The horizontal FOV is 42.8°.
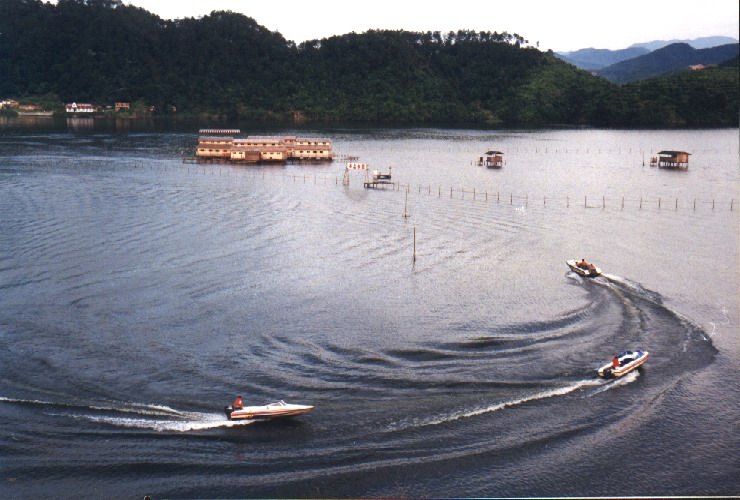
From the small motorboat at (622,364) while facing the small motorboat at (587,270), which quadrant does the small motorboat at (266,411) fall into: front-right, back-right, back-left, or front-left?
back-left

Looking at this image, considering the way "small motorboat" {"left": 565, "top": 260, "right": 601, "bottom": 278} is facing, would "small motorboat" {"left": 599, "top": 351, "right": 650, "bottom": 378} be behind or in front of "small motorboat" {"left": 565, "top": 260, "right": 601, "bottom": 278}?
behind

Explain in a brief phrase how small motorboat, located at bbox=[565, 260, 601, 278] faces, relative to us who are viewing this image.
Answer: facing away from the viewer and to the left of the viewer

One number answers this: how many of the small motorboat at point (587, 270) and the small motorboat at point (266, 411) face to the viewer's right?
1

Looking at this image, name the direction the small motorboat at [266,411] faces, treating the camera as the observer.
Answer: facing to the right of the viewer

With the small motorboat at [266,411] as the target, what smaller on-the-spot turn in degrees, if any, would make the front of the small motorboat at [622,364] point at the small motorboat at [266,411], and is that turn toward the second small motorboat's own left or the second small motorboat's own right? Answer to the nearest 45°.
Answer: approximately 180°

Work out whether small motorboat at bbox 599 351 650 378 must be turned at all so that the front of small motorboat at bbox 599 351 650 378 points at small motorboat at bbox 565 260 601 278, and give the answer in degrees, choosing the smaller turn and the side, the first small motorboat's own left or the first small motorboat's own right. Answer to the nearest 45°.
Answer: approximately 45° to the first small motorboat's own left

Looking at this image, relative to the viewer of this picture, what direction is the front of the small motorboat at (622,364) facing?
facing away from the viewer and to the right of the viewer
